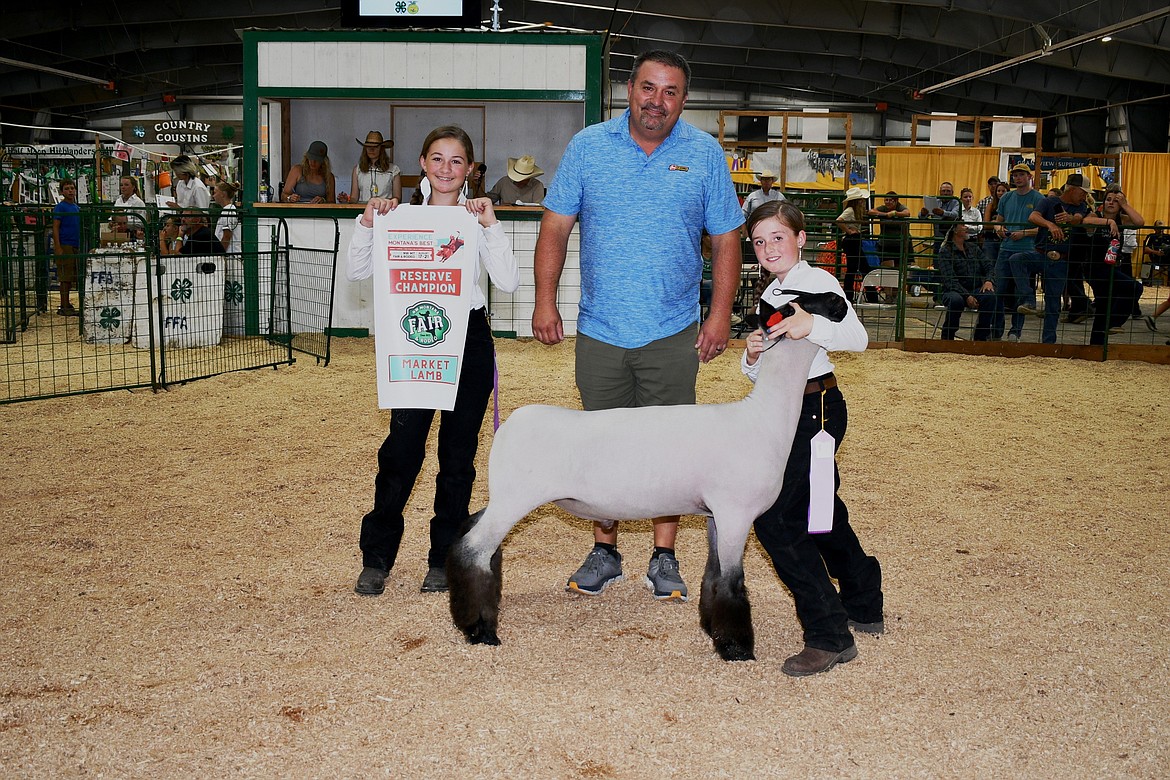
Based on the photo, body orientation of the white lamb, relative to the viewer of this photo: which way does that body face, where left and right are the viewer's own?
facing to the right of the viewer

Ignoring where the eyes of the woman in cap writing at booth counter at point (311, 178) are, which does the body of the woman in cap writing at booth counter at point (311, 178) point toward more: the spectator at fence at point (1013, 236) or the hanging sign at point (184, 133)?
the spectator at fence

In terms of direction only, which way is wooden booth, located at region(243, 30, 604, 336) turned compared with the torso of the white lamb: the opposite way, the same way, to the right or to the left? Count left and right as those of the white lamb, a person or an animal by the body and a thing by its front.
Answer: to the right
